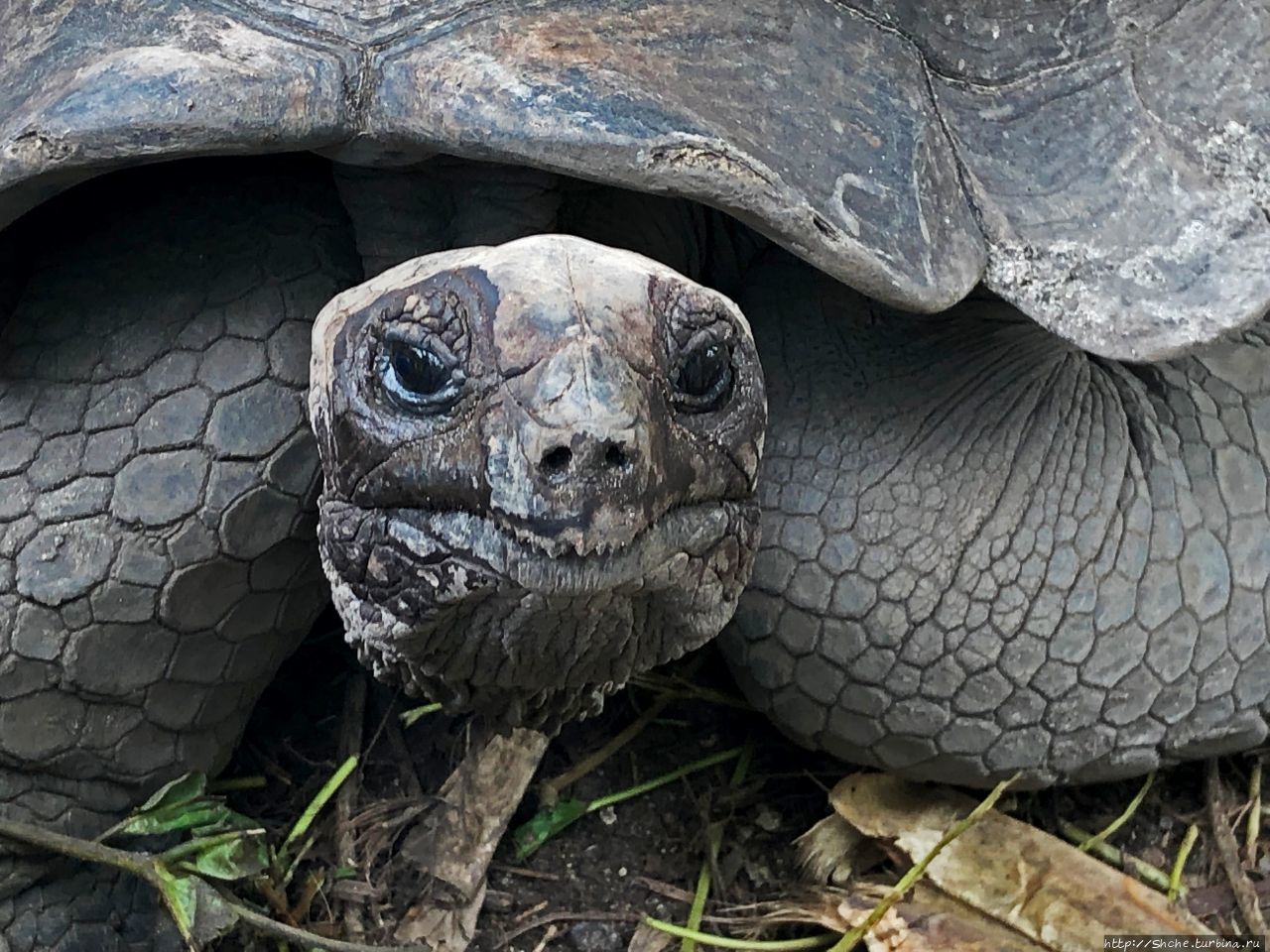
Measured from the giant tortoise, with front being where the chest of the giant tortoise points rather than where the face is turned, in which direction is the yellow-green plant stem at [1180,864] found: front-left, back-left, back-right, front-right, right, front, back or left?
left

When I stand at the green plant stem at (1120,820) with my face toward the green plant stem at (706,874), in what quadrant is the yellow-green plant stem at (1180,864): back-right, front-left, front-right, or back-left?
back-left

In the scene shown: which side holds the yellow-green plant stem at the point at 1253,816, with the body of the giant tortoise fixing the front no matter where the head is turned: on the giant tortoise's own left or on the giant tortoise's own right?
on the giant tortoise's own left

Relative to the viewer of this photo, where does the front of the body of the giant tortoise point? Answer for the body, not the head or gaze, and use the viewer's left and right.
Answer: facing the viewer

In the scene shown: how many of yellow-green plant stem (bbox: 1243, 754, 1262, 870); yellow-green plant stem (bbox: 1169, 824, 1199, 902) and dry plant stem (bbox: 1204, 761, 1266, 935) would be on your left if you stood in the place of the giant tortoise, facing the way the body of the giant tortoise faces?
3

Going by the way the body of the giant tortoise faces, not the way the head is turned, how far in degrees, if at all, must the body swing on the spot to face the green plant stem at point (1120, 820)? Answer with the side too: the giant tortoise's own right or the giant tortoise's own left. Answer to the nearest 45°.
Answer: approximately 90° to the giant tortoise's own left

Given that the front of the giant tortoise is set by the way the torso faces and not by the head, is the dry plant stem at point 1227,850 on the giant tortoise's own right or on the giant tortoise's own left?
on the giant tortoise's own left

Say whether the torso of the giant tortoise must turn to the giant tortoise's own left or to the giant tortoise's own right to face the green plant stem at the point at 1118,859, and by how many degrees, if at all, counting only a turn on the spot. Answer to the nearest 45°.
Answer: approximately 90° to the giant tortoise's own left
